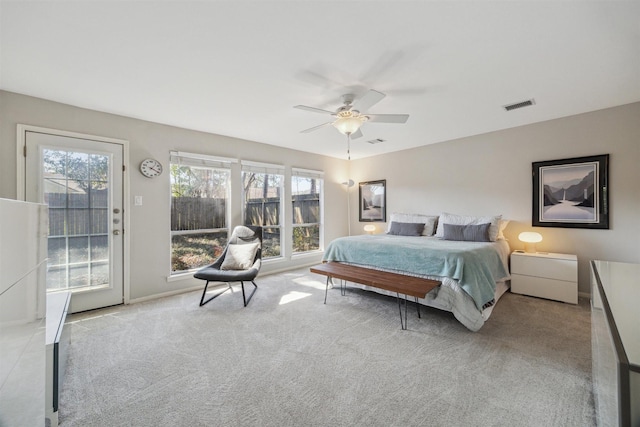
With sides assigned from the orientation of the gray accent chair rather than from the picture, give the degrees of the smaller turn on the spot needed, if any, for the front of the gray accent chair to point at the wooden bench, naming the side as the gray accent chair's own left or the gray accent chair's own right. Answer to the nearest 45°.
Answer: approximately 90° to the gray accent chair's own left

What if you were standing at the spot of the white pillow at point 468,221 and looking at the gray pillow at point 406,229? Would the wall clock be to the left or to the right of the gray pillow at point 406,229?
left

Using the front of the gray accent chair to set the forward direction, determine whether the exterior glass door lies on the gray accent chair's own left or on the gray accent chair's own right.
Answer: on the gray accent chair's own right

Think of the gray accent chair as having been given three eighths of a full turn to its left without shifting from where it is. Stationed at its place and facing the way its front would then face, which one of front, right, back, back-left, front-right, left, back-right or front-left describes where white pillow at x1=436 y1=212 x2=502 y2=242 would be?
front

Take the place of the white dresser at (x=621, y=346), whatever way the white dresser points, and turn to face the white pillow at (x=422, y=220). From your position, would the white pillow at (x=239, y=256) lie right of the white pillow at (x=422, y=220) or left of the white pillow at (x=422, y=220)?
left

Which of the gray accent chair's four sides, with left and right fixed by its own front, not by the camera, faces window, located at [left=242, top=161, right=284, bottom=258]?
back

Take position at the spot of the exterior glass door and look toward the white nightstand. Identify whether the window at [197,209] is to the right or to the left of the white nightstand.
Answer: left

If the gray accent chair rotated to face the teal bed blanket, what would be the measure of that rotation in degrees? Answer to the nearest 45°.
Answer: approximately 90° to its left

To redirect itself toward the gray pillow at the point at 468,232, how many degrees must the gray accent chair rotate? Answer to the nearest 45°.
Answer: approximately 135° to its left

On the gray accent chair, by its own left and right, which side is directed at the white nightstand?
left
